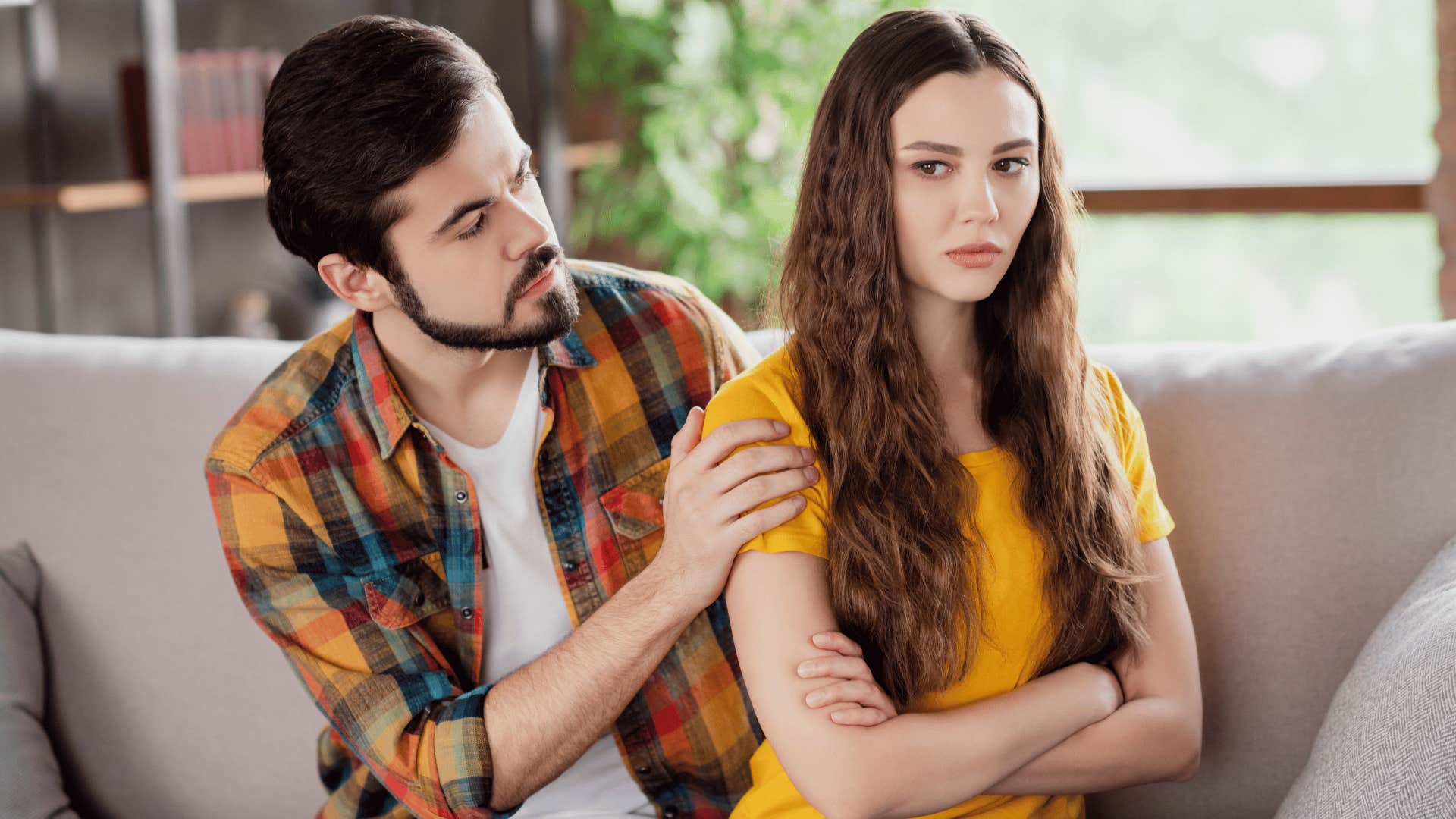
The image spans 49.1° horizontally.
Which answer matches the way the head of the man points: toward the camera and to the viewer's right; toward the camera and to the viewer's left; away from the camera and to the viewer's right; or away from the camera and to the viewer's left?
toward the camera and to the viewer's right

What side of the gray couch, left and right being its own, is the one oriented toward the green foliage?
back

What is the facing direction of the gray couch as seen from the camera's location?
facing the viewer

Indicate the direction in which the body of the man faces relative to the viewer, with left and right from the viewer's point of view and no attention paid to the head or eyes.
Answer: facing the viewer and to the right of the viewer

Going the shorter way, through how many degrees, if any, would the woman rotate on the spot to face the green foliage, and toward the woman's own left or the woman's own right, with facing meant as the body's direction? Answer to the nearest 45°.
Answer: approximately 135° to the woman's own left

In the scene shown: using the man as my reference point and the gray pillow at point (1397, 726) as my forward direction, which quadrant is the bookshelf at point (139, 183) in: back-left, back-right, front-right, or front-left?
back-left

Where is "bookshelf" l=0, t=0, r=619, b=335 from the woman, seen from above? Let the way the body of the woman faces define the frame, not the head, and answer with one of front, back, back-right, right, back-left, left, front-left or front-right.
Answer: back

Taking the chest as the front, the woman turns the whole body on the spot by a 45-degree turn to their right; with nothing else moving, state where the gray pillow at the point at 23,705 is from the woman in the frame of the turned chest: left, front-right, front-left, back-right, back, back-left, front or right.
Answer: right
